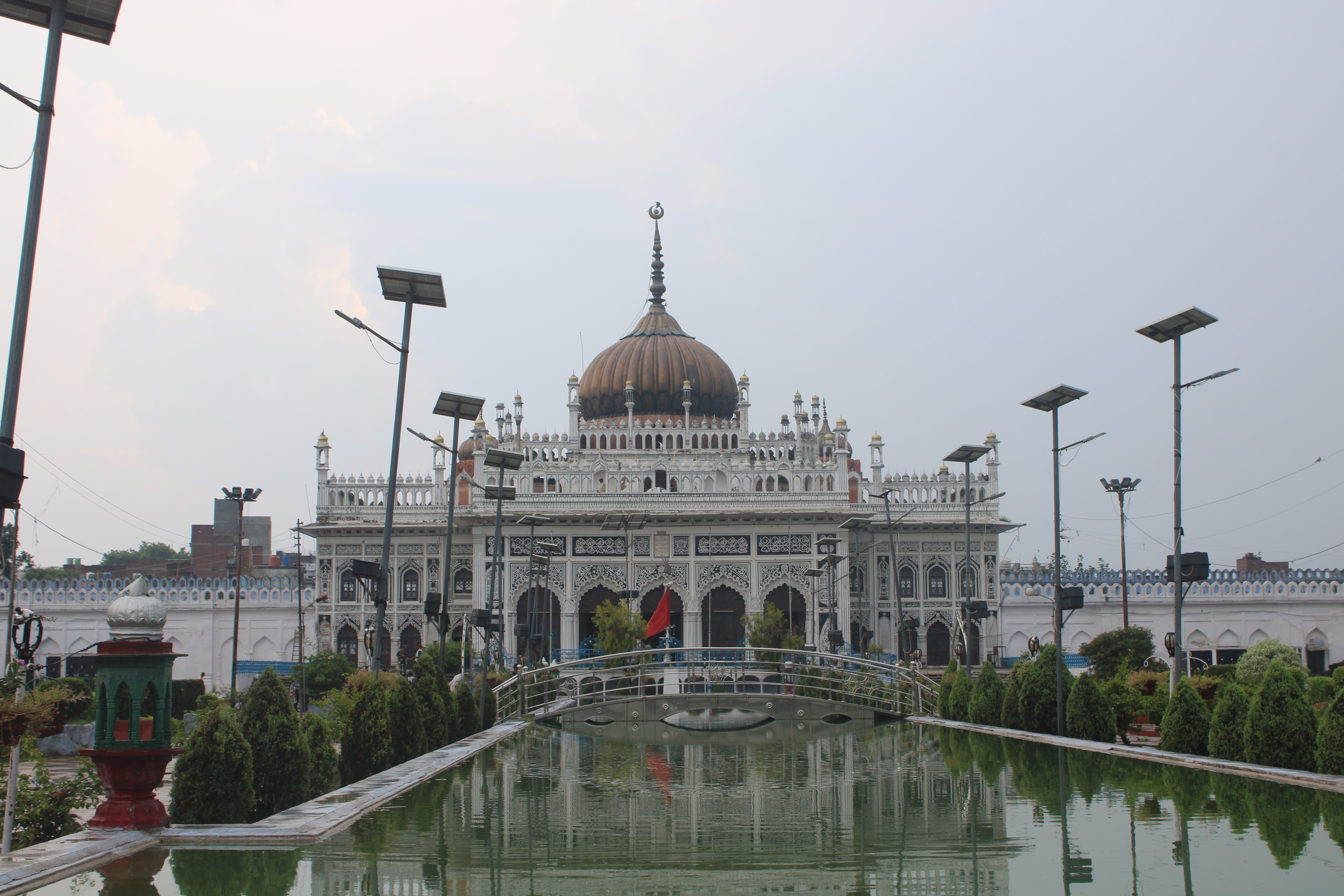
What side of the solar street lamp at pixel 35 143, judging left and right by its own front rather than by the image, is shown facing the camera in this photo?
left

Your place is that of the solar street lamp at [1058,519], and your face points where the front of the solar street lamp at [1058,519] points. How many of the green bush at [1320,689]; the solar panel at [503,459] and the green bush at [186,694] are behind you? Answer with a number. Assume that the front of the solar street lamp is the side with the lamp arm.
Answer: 2

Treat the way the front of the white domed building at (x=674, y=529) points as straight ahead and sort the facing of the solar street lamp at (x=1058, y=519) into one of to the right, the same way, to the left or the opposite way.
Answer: to the left

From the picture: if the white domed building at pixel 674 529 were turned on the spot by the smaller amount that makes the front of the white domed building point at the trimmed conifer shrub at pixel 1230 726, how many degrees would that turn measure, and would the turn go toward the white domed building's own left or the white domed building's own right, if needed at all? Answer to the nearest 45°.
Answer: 0° — it already faces it

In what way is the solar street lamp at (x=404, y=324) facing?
to the viewer's left

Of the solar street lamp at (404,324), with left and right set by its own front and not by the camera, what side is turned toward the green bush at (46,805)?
left

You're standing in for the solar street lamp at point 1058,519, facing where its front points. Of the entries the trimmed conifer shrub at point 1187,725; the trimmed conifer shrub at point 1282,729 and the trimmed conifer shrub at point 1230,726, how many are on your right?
3

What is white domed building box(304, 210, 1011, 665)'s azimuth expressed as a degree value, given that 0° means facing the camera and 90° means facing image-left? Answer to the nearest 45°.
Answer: approximately 0°

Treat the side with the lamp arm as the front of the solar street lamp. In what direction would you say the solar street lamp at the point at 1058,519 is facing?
to the viewer's right

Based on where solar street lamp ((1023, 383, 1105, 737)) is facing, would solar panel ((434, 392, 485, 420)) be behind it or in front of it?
behind

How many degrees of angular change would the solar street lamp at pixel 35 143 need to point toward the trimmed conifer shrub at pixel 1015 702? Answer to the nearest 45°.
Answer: approximately 135° to its right
